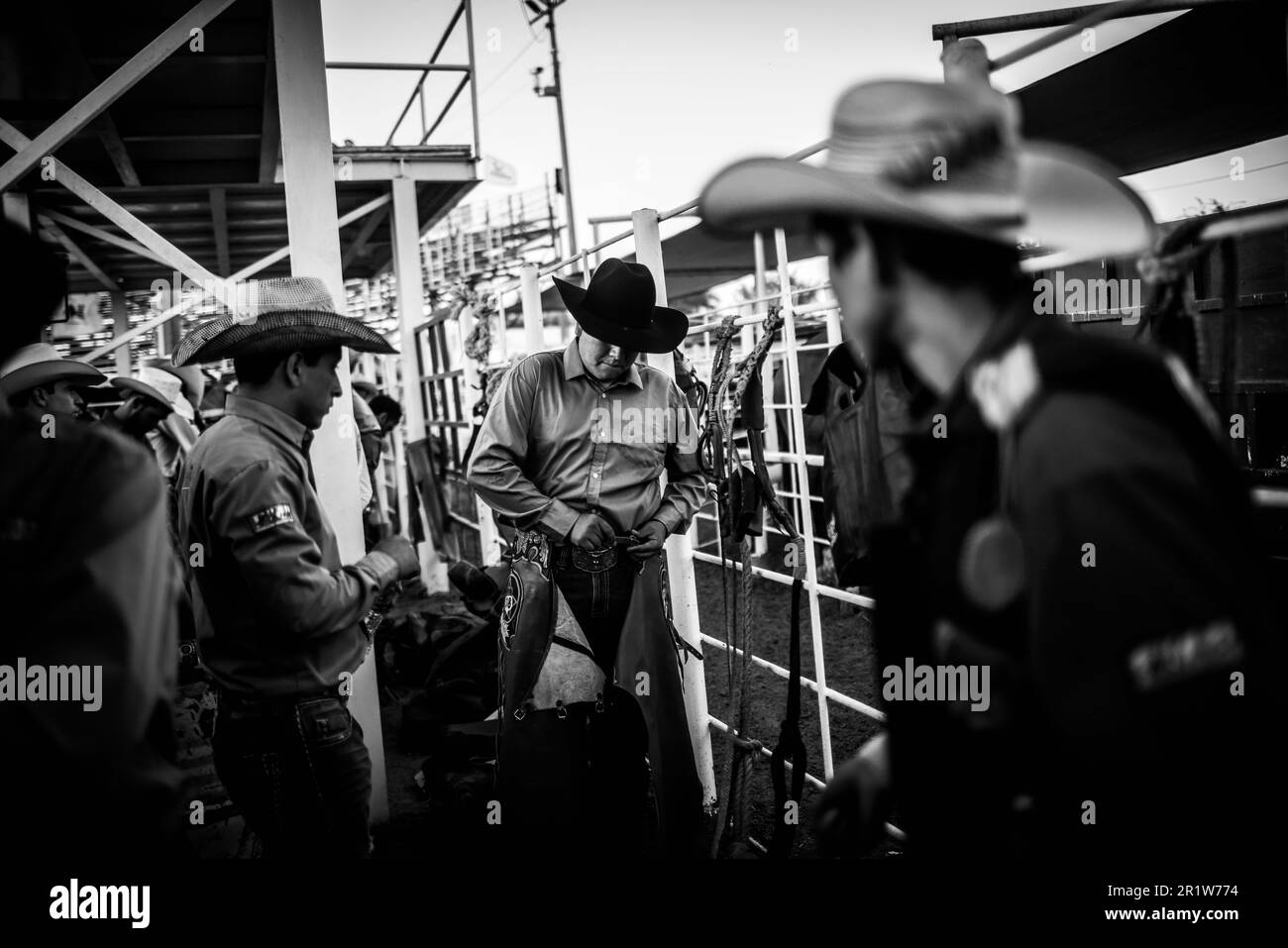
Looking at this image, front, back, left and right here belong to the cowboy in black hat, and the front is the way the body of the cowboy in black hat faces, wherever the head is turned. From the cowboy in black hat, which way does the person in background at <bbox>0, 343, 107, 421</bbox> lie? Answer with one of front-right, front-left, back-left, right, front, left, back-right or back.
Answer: right

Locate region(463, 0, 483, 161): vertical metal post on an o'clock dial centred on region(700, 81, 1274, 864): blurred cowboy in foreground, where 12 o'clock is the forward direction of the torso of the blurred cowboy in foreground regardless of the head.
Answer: The vertical metal post is roughly at 2 o'clock from the blurred cowboy in foreground.

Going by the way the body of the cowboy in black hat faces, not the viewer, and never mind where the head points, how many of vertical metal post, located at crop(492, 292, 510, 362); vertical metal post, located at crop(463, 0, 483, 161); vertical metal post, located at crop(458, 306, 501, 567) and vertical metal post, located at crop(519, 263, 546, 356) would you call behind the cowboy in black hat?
4

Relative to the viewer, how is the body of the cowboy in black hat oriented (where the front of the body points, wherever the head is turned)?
toward the camera

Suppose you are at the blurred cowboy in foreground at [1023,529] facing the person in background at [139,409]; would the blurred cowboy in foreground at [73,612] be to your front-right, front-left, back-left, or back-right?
front-left

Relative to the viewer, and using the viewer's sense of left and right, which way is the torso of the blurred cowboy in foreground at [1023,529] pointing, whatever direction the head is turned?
facing to the left of the viewer

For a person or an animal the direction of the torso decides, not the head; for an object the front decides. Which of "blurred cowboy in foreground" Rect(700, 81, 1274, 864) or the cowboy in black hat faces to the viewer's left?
the blurred cowboy in foreground
